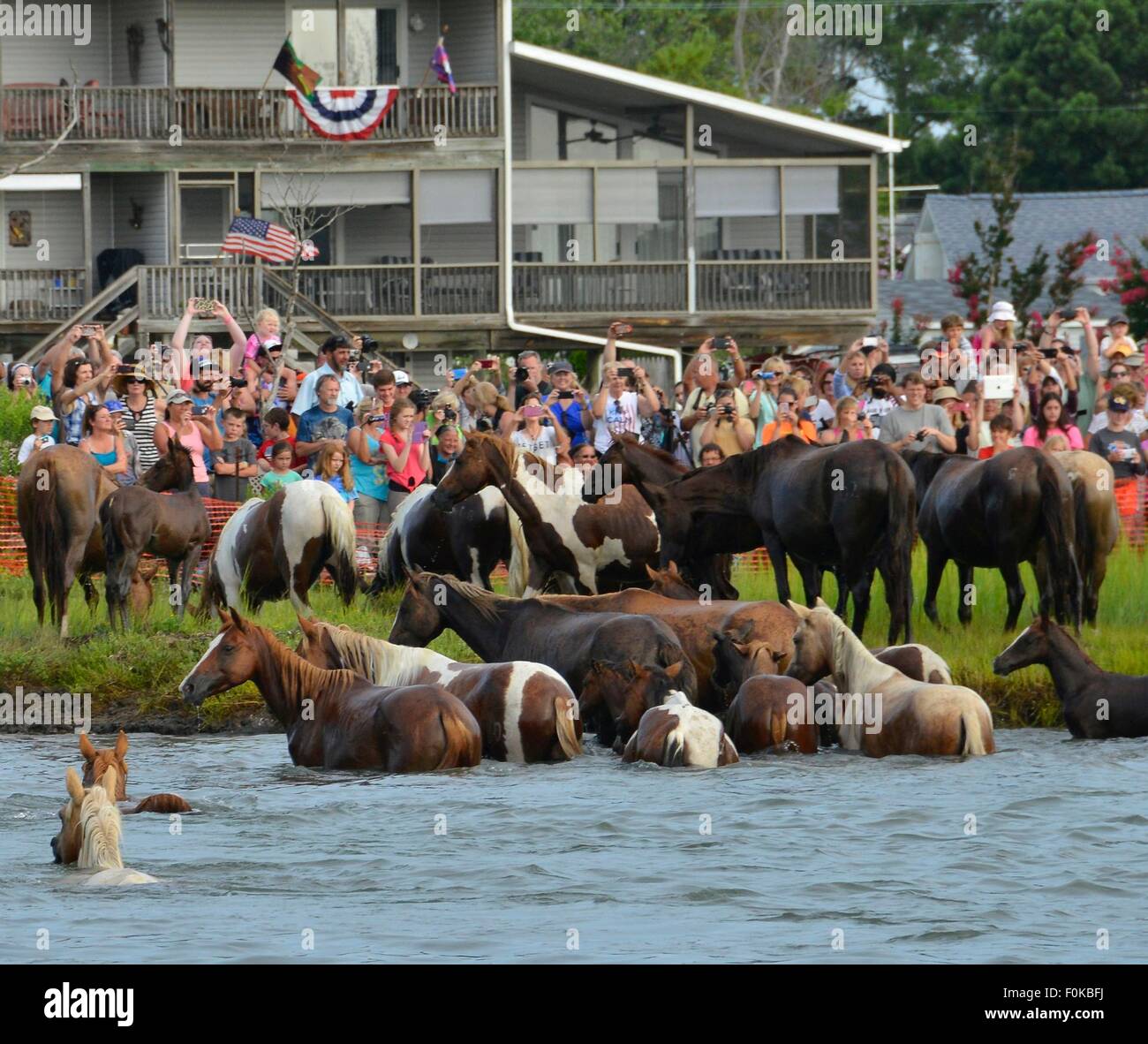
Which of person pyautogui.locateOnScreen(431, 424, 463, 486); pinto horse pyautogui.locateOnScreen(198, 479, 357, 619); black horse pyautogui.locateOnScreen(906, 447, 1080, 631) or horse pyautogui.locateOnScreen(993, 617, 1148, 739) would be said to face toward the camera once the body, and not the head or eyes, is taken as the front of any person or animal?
the person

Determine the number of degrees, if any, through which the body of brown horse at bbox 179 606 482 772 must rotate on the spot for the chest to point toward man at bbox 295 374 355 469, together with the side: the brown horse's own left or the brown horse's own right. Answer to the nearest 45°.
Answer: approximately 45° to the brown horse's own right

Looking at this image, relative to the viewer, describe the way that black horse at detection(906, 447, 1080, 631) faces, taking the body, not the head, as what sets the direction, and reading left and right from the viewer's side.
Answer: facing away from the viewer and to the left of the viewer

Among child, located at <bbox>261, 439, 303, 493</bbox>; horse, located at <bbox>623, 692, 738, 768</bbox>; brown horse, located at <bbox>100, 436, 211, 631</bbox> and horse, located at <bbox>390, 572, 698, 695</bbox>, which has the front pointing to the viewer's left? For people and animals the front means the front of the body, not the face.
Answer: horse, located at <bbox>390, 572, 698, 695</bbox>

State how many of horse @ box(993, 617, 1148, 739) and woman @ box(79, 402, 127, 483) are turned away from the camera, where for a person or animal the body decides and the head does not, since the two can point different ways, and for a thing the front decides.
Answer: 0

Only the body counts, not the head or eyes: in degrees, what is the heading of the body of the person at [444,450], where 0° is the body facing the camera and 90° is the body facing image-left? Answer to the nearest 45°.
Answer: approximately 0°

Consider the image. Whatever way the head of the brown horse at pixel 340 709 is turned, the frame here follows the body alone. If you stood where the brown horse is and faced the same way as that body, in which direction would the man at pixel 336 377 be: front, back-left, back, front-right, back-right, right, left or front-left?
front-right

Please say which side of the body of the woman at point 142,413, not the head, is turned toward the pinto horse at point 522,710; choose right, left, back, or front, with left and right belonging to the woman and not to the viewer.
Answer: front

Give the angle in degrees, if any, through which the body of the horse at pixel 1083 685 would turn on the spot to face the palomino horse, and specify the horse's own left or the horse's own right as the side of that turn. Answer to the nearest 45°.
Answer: approximately 45° to the horse's own left

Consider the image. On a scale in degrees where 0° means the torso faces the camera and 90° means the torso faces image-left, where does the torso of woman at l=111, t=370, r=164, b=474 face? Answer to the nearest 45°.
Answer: approximately 0°

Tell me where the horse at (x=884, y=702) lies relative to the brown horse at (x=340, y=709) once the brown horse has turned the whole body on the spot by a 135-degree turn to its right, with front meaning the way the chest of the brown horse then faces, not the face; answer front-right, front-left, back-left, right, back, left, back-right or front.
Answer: front

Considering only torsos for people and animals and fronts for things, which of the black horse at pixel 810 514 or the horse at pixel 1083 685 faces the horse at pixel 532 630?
the horse at pixel 1083 685
